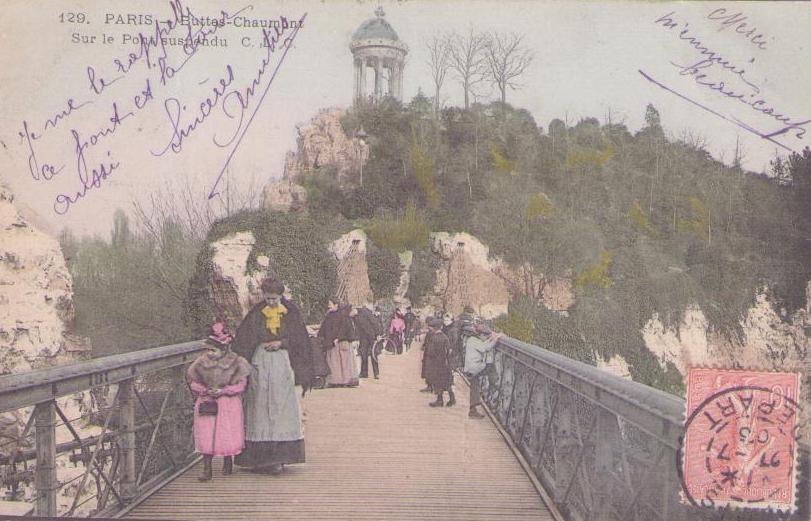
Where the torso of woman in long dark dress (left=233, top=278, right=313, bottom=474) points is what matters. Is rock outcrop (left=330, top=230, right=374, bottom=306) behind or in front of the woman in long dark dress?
behind

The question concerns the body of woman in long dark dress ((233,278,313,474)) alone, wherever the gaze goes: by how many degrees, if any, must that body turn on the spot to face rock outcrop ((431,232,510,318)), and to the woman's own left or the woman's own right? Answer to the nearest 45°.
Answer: approximately 135° to the woman's own left

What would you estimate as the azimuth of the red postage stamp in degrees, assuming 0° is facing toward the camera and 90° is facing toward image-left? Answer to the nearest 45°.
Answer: approximately 0°

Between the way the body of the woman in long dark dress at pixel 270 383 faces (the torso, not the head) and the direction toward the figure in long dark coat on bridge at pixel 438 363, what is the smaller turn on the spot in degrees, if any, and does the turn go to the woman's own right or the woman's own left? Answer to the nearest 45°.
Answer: approximately 135° to the woman's own left

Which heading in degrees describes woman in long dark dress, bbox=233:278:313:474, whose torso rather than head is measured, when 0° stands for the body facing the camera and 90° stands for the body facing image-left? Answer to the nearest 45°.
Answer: approximately 0°
